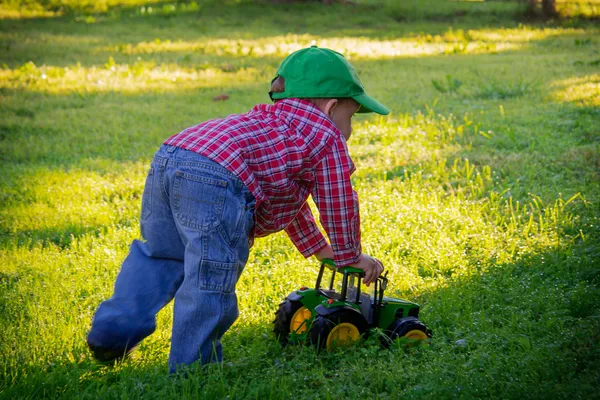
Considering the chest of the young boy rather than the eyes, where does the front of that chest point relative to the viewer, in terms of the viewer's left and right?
facing away from the viewer and to the right of the viewer
